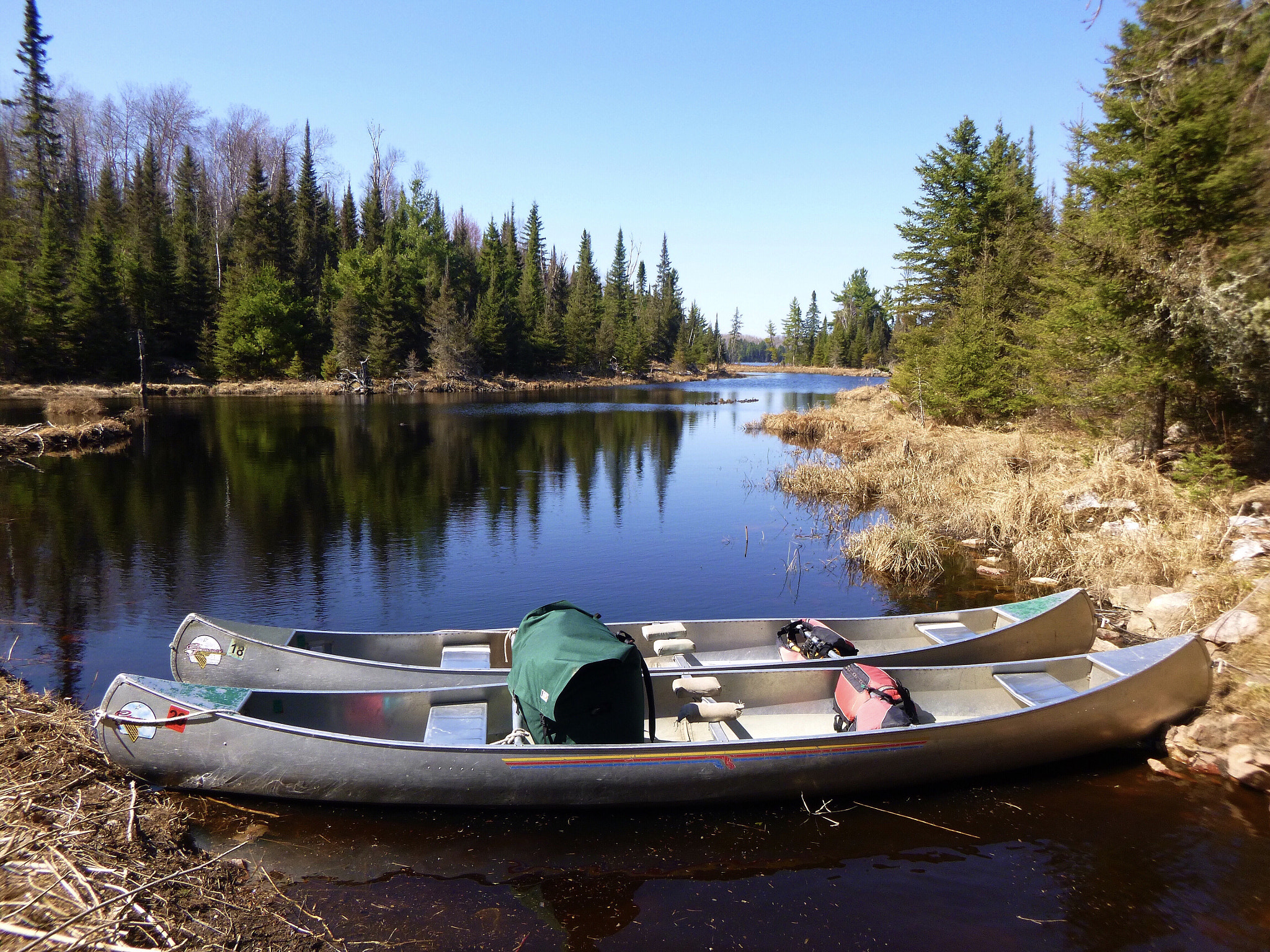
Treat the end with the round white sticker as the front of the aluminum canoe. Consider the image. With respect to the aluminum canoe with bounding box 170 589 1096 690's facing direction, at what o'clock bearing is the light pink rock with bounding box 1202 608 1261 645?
The light pink rock is roughly at 6 o'clock from the aluminum canoe.

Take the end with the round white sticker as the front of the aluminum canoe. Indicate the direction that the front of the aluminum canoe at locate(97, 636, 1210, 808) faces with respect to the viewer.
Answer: facing to the left of the viewer

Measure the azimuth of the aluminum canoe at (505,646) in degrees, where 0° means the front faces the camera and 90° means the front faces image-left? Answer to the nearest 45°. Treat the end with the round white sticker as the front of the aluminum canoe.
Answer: approximately 90°

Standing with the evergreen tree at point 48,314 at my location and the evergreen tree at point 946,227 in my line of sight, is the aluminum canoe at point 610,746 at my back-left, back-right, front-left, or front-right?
front-right

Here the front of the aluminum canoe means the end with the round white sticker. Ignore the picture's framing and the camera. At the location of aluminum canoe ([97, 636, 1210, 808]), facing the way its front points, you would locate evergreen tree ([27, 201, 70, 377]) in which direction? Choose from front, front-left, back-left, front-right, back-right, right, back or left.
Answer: front-right

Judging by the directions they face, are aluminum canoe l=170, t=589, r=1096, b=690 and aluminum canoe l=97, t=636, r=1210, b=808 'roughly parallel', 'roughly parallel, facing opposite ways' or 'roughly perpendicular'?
roughly parallel
